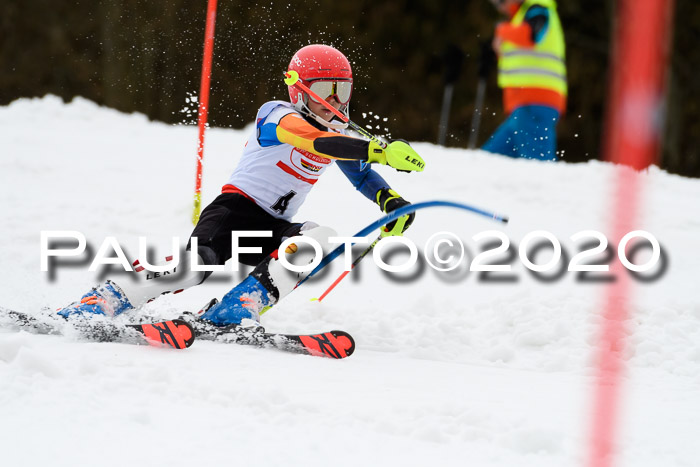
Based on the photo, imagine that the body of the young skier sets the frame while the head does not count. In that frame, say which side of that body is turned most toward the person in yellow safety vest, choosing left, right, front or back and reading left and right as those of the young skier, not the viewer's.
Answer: left

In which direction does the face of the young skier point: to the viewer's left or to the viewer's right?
to the viewer's right

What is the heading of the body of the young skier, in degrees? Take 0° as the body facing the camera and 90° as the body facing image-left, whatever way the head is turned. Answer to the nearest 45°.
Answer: approximately 315°

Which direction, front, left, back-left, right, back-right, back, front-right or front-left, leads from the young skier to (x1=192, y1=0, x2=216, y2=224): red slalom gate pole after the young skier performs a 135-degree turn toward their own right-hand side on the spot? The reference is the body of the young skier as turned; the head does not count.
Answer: right
